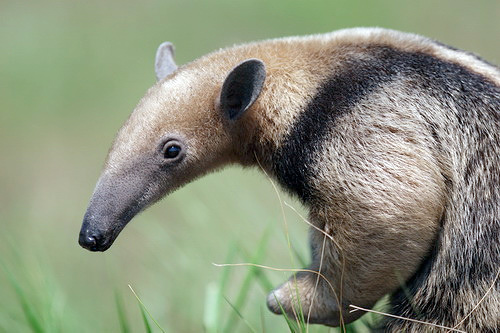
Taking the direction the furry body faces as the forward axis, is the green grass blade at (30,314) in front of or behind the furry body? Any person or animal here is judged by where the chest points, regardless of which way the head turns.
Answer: in front

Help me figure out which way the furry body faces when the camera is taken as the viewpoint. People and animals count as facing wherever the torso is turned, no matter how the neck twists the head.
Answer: facing to the left of the viewer
